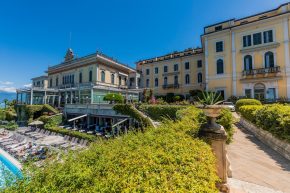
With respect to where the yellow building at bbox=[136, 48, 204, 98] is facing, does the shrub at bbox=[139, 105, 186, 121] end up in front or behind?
in front

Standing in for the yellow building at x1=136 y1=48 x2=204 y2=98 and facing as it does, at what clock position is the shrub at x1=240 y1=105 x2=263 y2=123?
The shrub is roughly at 10 o'clock from the yellow building.

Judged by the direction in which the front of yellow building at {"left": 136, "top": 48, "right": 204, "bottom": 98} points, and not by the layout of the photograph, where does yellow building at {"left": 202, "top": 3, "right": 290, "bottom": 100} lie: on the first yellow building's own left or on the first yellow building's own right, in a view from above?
on the first yellow building's own left

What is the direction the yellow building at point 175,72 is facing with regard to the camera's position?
facing the viewer and to the left of the viewer

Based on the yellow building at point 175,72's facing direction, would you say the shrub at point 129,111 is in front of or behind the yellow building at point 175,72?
in front

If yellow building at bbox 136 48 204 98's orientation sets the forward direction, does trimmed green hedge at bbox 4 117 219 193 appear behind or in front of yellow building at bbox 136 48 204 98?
in front

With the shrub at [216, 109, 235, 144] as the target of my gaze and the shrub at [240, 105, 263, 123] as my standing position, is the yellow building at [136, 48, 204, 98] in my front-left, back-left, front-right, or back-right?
back-right

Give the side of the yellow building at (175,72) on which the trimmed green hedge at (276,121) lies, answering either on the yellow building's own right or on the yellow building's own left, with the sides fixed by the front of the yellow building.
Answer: on the yellow building's own left

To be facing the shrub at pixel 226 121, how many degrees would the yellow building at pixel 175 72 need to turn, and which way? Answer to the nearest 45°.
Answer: approximately 45° to its left

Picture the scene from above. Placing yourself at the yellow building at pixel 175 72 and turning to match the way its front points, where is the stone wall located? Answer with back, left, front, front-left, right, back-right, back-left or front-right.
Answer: front-left
